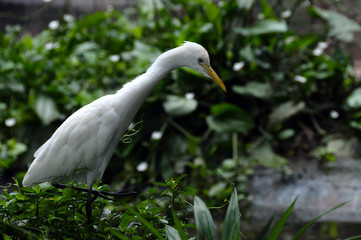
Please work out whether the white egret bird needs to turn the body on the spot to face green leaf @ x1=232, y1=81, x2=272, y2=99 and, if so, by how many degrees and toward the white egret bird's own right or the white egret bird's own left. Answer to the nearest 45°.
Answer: approximately 45° to the white egret bird's own left

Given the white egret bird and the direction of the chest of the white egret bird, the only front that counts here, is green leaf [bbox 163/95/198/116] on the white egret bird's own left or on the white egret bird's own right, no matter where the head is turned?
on the white egret bird's own left

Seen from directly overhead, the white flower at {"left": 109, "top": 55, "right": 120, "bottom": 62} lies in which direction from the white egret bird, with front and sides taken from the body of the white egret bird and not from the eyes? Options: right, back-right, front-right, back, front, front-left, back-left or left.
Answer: left

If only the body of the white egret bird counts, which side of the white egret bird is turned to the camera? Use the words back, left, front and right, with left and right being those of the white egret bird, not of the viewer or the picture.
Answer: right

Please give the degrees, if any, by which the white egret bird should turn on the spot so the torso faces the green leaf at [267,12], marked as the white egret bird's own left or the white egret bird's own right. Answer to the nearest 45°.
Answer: approximately 45° to the white egret bird's own left

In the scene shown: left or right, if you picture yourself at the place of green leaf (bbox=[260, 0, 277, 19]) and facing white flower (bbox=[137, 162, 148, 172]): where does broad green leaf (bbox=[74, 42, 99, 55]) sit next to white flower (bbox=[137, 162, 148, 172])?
right
